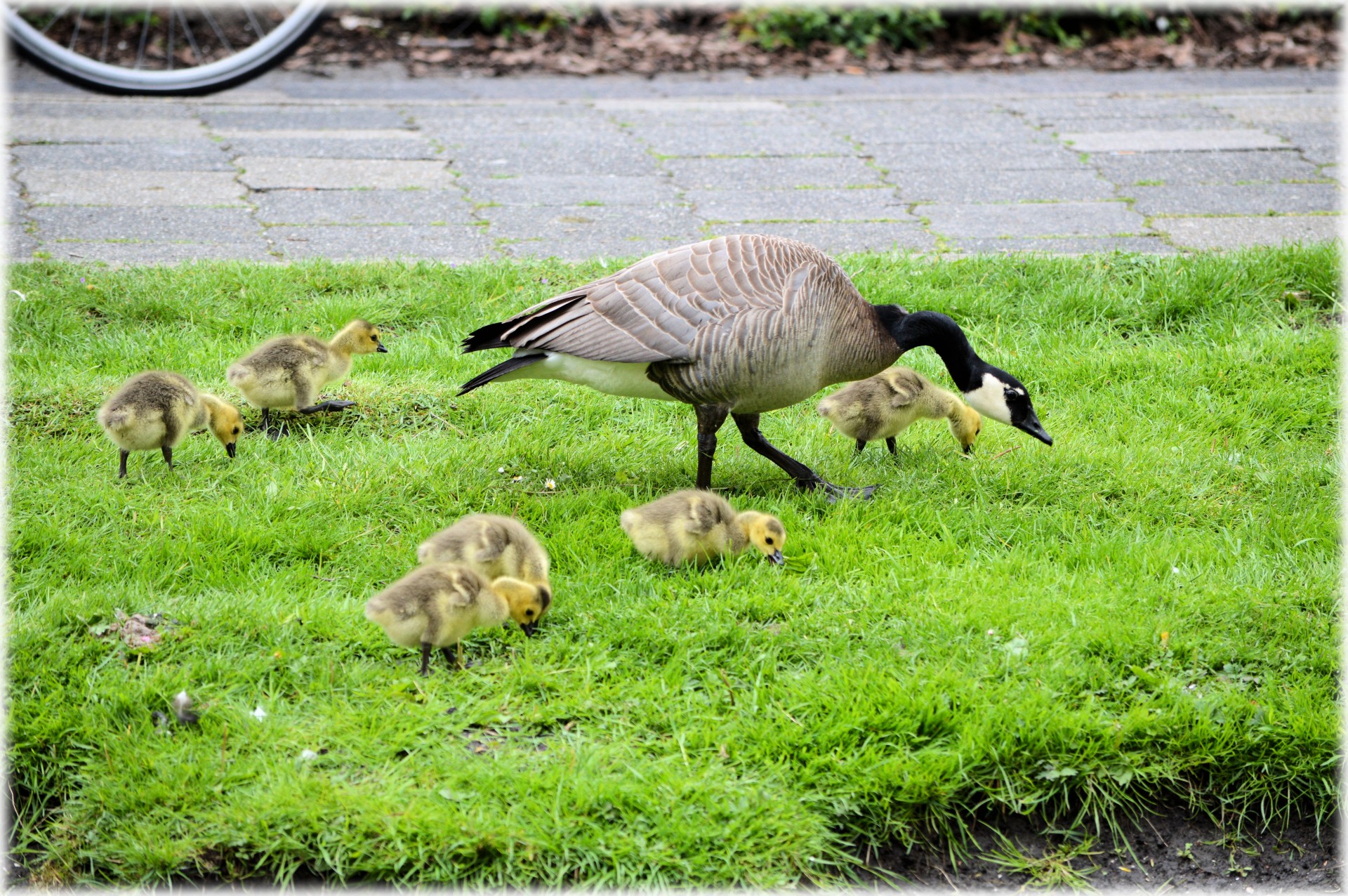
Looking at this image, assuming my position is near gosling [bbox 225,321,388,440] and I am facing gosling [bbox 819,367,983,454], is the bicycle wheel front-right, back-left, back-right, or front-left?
back-left

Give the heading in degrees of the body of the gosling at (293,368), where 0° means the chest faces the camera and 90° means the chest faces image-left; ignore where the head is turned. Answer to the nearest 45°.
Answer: approximately 270°

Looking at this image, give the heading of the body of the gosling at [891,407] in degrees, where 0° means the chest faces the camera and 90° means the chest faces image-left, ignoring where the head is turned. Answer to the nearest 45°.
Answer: approximately 270°

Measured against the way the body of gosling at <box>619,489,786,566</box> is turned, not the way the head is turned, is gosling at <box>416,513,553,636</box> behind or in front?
behind

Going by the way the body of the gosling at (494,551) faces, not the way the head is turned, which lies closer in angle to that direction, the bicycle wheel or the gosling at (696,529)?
the gosling

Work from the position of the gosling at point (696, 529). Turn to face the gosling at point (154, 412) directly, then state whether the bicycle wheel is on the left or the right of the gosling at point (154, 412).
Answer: right

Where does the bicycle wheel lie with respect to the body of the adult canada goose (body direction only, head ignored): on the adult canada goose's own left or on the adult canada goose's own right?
on the adult canada goose's own left

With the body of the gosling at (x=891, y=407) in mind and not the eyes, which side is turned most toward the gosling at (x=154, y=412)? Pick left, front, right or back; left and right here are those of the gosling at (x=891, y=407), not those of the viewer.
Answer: back

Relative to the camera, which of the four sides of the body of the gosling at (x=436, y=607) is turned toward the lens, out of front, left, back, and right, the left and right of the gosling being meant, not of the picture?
right

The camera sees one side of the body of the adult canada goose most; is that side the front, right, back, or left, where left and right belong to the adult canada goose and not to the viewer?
right

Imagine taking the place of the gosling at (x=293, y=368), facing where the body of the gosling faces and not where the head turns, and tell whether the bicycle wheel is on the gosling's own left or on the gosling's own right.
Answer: on the gosling's own left

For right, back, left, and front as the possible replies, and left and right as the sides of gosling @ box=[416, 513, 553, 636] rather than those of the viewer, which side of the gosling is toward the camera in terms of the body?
right

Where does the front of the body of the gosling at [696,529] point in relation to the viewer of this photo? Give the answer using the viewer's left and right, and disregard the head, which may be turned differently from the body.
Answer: facing to the right of the viewer
